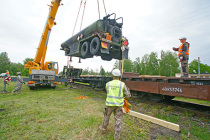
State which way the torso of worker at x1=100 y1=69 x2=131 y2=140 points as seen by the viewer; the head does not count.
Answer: away from the camera

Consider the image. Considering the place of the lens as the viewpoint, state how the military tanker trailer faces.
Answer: facing away from the viewer and to the left of the viewer

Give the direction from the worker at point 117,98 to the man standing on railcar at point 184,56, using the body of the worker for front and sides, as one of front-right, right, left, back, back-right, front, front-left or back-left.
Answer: front-right

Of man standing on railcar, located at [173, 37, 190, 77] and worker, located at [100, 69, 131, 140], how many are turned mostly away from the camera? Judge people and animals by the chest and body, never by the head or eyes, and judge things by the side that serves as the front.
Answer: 1

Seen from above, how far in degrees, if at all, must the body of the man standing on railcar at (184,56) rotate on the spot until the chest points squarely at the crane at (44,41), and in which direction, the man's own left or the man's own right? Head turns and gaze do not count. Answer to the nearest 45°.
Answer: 0° — they already face it

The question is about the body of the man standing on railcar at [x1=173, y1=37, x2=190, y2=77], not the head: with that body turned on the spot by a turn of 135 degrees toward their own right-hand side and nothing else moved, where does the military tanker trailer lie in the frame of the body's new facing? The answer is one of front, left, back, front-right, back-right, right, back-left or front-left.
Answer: back-left

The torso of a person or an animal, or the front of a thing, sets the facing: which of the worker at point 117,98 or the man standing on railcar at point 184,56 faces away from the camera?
the worker

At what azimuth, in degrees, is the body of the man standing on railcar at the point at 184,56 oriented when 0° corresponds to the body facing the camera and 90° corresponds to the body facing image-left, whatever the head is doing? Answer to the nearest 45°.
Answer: approximately 90°

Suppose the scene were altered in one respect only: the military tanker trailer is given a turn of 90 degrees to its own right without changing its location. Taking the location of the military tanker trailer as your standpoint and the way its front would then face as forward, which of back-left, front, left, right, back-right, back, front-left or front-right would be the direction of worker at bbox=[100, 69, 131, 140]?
back-right
